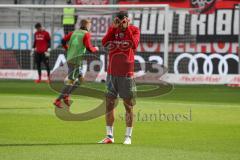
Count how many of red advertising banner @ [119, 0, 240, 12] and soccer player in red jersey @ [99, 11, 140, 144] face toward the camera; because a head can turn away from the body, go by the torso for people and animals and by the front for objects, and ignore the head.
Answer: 2

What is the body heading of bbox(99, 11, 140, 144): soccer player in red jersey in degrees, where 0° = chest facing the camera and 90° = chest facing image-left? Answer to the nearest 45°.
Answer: approximately 0°

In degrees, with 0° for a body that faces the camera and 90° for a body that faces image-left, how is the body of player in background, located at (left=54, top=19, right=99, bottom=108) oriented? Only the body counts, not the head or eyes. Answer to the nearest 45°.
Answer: approximately 225°

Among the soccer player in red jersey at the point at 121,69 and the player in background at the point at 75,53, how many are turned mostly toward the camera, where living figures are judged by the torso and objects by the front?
1

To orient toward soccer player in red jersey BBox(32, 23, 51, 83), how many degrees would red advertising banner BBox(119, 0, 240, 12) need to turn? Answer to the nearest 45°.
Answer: approximately 45° to its right

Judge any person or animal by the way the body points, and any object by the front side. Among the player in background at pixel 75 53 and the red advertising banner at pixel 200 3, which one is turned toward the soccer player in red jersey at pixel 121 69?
the red advertising banner

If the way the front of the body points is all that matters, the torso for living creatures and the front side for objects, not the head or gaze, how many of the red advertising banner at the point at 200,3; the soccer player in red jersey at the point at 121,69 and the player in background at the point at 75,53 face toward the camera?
2

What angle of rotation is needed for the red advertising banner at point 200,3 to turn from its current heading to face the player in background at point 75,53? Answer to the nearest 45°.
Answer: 0° — it already faces them

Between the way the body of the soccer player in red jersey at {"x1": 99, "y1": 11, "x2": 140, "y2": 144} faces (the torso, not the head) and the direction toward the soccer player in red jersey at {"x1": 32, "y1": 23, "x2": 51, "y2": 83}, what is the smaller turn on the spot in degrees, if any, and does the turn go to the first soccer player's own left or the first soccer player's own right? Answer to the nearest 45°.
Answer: approximately 180°

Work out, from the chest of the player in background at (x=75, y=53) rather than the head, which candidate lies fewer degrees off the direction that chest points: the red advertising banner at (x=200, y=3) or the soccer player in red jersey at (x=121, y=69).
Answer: the red advertising banner

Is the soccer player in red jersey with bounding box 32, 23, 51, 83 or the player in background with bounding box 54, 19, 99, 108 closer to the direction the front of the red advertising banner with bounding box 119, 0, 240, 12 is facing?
the player in background
